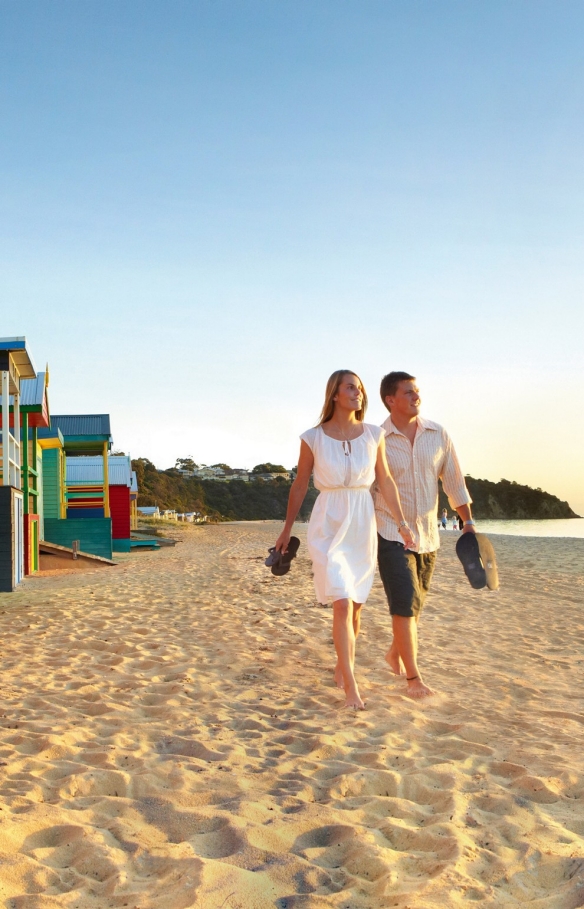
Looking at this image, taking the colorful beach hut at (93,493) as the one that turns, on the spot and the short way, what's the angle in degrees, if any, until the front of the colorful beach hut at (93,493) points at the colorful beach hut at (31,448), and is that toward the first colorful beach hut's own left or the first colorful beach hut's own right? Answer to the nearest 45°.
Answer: approximately 90° to the first colorful beach hut's own right

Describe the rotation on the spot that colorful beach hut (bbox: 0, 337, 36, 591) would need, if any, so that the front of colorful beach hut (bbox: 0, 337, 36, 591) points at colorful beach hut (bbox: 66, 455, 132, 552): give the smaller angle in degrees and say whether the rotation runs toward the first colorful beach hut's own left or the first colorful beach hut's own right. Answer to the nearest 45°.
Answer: approximately 90° to the first colorful beach hut's own left

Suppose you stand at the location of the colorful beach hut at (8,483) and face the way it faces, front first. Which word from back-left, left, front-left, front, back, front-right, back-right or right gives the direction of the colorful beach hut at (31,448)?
left

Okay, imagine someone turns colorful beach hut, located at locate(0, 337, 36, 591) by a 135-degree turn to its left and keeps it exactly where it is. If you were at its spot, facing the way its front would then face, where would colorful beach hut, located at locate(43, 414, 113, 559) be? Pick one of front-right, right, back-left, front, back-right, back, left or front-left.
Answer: front-right

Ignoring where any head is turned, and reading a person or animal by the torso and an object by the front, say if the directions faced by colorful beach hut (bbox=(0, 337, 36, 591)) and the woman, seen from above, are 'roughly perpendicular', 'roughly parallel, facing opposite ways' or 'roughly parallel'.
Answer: roughly perpendicular

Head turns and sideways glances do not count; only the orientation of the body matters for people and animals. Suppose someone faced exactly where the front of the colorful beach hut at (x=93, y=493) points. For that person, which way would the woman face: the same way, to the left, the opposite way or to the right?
to the right

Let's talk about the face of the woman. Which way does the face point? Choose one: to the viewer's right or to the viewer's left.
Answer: to the viewer's right

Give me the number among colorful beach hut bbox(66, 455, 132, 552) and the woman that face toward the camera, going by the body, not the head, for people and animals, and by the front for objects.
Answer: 1

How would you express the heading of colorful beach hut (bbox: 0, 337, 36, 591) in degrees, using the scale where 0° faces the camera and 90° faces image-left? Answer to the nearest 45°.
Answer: approximately 270°

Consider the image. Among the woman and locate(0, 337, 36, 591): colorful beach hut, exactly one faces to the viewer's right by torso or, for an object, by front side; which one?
the colorful beach hut

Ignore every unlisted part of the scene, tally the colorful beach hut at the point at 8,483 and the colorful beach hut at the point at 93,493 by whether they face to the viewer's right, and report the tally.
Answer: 2

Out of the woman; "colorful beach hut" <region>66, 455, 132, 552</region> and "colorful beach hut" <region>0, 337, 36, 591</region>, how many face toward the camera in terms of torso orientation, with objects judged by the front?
1

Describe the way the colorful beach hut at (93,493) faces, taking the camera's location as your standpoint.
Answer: facing to the right of the viewer

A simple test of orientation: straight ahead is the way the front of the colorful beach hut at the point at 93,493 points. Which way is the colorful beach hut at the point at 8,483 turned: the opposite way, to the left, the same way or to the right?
the same way

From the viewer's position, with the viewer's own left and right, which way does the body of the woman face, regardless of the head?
facing the viewer

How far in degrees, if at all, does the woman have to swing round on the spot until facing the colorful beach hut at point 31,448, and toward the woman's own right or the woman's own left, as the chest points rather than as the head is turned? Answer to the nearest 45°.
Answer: approximately 135° to the woman's own right
